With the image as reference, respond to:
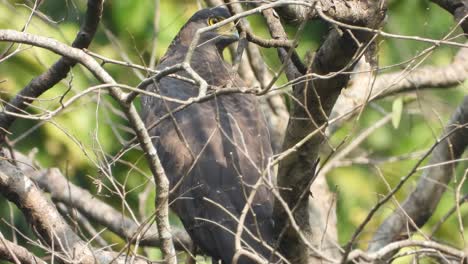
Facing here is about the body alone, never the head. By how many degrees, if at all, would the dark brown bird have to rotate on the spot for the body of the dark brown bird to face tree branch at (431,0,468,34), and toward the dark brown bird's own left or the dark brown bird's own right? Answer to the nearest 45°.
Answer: approximately 45° to the dark brown bird's own right

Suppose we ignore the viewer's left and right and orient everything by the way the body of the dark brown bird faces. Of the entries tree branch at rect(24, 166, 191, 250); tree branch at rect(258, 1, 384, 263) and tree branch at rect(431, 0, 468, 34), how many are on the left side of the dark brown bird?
1

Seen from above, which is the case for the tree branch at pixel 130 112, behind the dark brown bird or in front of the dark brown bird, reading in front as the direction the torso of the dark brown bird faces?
behind

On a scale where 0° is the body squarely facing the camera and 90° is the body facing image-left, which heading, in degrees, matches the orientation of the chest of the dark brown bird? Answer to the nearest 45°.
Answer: approximately 225°

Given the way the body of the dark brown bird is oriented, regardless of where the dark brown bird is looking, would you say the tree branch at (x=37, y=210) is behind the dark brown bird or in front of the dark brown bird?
behind
